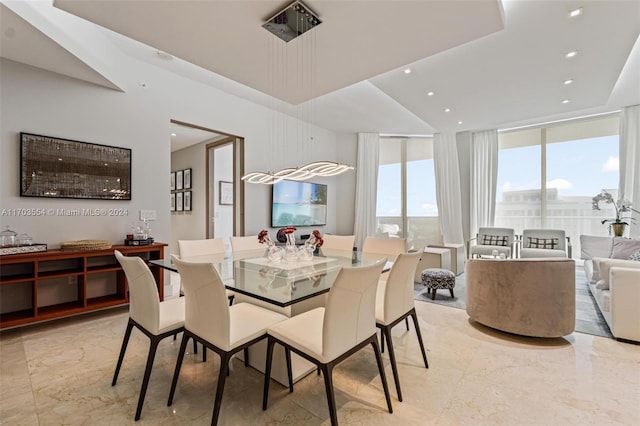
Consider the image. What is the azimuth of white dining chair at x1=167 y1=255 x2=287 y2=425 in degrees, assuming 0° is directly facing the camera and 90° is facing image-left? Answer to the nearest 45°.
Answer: approximately 225°

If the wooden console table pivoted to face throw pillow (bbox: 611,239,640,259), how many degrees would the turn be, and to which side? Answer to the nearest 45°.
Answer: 0° — it already faces it

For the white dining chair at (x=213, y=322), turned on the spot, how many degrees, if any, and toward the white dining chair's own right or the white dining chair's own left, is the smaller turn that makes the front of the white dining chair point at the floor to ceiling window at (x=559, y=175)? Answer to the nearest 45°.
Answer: approximately 45° to the white dining chair's own right

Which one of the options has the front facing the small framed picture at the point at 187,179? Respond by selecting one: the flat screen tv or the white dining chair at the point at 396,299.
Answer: the white dining chair

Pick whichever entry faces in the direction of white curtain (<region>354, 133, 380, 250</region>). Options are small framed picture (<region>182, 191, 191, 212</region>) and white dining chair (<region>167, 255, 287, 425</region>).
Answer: the white dining chair

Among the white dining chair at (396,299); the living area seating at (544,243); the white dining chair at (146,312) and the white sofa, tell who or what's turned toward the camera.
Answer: the living area seating

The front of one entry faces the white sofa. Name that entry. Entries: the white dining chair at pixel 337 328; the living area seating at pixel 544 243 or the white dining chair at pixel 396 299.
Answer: the living area seating

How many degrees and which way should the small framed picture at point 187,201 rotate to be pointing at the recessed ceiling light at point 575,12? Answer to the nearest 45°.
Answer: approximately 90° to its left

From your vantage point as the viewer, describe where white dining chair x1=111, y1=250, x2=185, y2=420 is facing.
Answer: facing away from the viewer and to the right of the viewer

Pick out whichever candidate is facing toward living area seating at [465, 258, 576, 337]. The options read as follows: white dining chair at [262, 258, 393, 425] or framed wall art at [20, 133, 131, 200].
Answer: the framed wall art

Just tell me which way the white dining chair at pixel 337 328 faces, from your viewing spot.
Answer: facing away from the viewer and to the left of the viewer

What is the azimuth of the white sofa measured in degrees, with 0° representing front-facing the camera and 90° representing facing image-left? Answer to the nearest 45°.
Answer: approximately 90°

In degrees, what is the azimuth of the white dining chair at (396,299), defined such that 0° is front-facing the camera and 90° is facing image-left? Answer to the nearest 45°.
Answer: approximately 135°

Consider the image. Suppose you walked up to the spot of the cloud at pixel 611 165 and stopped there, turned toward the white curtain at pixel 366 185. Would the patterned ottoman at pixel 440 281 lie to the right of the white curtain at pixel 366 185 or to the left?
left

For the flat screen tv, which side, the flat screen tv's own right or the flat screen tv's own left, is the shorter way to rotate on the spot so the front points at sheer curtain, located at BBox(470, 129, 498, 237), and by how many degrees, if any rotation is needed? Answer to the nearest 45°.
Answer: approximately 45° to the flat screen tv's own left
